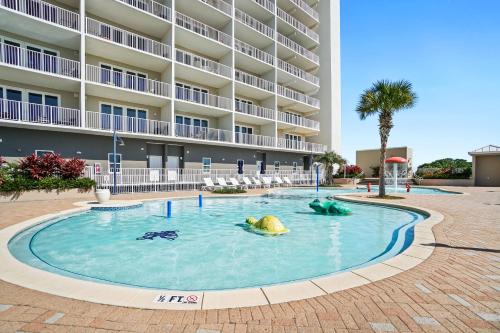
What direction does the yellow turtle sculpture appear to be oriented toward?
to the viewer's left

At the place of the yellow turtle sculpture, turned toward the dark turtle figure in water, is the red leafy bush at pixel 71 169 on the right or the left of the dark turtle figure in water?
right

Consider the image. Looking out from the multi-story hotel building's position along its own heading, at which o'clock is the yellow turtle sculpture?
The yellow turtle sculpture is roughly at 1 o'clock from the multi-story hotel building.

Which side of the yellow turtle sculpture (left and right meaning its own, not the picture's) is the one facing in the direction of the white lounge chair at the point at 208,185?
right
